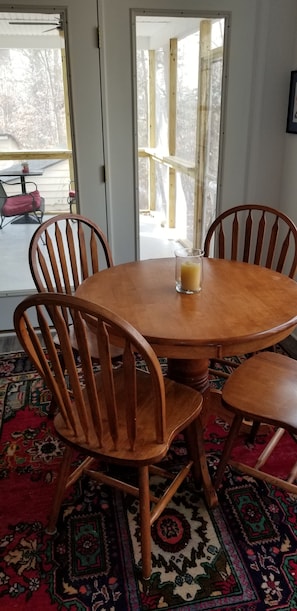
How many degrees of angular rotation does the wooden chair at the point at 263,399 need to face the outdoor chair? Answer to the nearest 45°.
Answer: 0° — it already faces it

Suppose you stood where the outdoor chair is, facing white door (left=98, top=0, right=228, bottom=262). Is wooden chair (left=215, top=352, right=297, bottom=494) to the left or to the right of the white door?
right

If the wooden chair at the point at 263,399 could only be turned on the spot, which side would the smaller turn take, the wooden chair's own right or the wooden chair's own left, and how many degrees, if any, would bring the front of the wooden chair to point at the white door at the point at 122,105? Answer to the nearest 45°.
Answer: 0° — it already faces it

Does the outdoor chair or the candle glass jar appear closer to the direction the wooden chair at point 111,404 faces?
the candle glass jar

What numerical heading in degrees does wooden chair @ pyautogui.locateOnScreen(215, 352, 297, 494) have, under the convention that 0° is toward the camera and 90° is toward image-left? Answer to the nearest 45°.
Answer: approximately 135°
